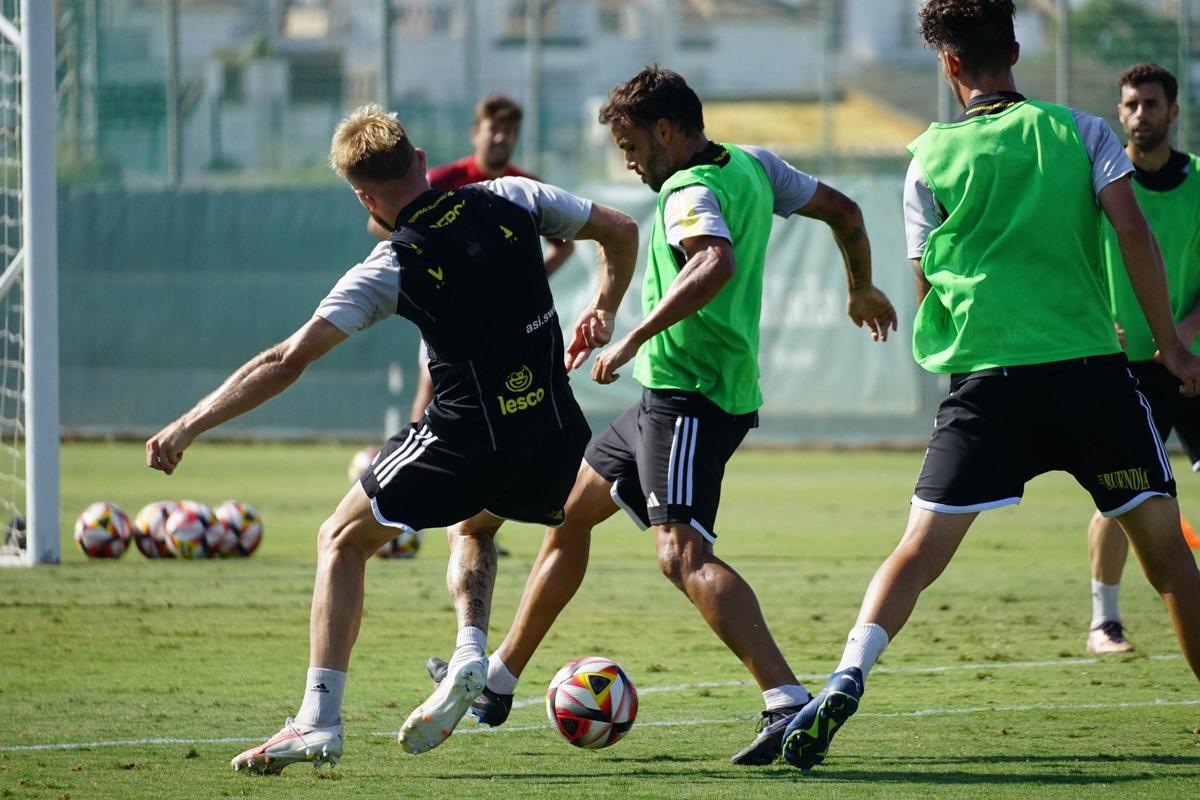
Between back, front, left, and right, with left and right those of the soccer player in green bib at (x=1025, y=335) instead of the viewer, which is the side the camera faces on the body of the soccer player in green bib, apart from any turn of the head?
back

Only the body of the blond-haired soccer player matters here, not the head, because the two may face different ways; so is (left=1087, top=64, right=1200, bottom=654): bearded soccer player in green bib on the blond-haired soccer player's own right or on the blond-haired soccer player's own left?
on the blond-haired soccer player's own right

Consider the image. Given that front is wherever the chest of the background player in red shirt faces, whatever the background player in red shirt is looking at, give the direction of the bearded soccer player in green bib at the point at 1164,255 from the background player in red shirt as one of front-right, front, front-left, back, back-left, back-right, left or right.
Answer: front-left

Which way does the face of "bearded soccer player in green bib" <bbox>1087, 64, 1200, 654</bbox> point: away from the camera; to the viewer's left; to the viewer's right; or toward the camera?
toward the camera

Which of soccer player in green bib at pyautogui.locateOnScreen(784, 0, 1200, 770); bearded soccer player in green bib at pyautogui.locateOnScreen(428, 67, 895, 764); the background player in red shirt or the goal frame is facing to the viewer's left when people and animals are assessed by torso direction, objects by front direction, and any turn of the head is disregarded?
the bearded soccer player in green bib

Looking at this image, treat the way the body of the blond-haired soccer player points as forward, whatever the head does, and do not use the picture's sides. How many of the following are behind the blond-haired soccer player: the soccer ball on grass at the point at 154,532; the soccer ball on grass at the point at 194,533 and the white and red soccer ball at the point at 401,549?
0

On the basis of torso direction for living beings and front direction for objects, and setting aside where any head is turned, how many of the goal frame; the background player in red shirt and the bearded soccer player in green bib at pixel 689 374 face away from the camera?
0

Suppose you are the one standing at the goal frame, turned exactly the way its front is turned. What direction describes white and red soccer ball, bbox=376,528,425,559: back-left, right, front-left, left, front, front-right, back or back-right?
front

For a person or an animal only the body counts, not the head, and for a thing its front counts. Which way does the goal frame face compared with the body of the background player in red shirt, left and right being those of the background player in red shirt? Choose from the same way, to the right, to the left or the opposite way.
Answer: to the left

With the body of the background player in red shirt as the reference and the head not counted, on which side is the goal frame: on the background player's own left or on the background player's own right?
on the background player's own right

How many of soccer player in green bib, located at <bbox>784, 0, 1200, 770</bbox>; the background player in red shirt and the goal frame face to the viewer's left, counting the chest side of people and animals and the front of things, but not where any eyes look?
0

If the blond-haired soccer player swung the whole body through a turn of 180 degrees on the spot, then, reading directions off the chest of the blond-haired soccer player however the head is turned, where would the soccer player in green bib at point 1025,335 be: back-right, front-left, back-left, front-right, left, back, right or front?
front-left

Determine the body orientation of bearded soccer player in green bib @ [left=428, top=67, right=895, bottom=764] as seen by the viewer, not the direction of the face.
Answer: to the viewer's left

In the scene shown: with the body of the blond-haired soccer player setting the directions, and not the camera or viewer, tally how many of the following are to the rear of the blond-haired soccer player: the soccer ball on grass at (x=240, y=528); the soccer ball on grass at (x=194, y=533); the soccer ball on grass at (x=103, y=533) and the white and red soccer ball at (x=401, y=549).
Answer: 0

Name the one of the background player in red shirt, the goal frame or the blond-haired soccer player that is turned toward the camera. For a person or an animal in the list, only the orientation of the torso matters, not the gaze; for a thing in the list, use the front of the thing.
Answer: the background player in red shirt

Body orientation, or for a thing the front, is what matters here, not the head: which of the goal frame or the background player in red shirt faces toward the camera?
the background player in red shirt

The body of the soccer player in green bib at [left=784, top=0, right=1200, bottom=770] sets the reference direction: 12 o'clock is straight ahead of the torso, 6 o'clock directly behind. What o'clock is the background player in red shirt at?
The background player in red shirt is roughly at 11 o'clock from the soccer player in green bib.

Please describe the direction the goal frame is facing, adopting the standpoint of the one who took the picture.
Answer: facing to the right of the viewer

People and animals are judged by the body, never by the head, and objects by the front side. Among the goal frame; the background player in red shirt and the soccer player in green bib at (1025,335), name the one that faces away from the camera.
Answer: the soccer player in green bib
